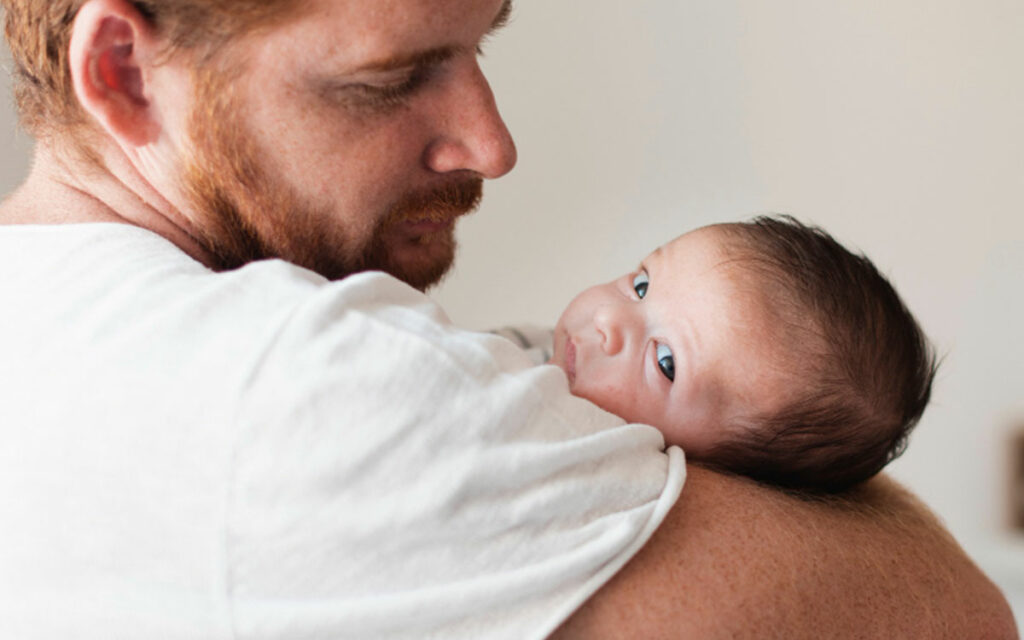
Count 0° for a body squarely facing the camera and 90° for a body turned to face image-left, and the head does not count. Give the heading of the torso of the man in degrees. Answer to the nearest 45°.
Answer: approximately 225°
